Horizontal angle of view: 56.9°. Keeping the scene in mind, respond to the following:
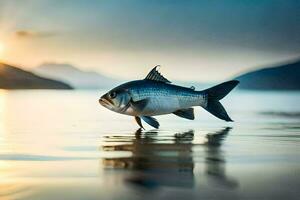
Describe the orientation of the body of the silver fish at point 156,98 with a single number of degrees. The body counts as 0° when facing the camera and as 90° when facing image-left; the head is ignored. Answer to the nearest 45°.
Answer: approximately 90°
